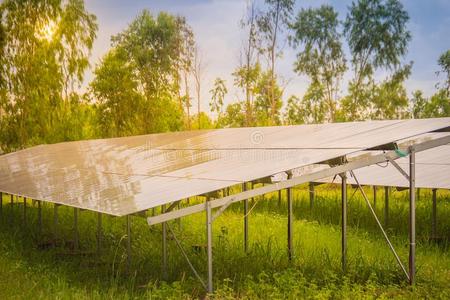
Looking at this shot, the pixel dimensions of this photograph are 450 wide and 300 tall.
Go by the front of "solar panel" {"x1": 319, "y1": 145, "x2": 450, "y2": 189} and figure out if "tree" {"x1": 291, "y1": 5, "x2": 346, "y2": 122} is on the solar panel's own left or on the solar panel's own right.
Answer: on the solar panel's own right

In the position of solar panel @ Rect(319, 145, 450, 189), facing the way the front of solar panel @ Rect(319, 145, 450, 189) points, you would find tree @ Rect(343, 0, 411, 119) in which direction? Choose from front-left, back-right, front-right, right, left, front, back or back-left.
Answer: back-right

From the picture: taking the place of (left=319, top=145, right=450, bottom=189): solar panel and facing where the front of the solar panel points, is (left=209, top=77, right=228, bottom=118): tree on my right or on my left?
on my right

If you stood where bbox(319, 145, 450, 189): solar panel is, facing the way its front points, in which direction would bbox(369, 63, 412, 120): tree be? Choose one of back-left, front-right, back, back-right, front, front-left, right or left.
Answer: back-right

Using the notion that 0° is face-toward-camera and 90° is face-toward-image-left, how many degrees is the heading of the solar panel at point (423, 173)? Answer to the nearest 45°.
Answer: approximately 45°

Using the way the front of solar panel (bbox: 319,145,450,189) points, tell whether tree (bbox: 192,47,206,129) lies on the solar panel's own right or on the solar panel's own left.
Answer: on the solar panel's own right

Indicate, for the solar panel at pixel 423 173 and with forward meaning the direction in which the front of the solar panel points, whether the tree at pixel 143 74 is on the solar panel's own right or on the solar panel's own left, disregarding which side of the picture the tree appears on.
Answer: on the solar panel's own right
